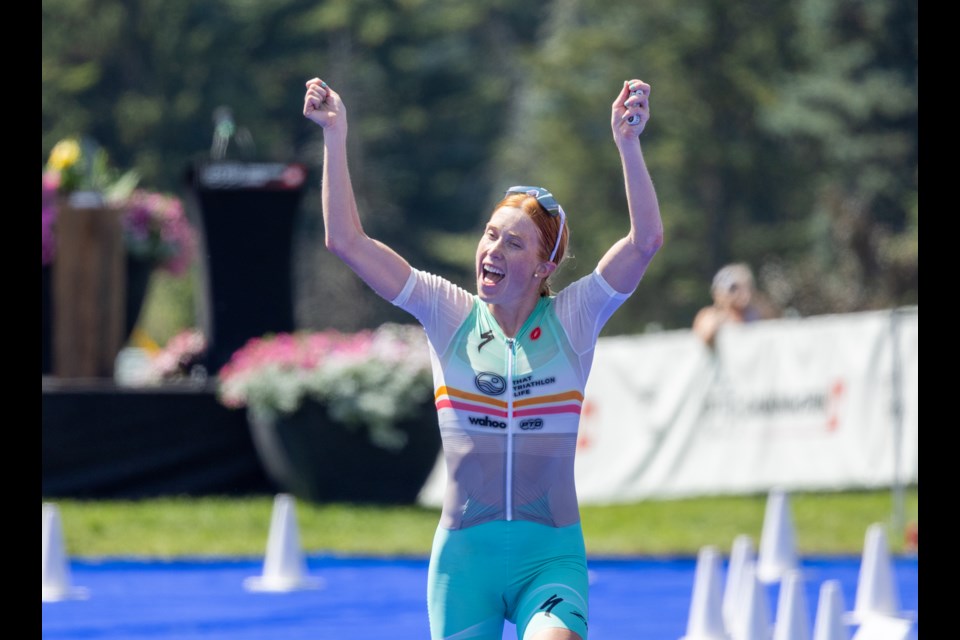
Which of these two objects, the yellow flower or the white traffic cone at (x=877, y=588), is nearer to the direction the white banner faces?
the white traffic cone

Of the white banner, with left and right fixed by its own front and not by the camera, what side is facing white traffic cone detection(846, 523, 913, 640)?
front

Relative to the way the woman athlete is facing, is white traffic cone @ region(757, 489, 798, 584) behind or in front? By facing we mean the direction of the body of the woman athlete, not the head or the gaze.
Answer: behind

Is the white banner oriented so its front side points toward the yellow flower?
no

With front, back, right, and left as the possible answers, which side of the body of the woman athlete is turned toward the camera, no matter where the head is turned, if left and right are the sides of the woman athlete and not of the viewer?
front

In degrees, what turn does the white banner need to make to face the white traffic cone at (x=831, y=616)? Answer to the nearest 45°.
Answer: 0° — it already faces it

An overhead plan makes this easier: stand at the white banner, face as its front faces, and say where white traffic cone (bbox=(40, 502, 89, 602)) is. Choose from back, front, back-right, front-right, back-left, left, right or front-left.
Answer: front-right

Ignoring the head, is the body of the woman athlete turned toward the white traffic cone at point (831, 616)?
no

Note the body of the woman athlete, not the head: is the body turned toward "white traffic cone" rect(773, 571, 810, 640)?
no

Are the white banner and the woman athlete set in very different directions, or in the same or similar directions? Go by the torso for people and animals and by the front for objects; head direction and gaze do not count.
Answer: same or similar directions

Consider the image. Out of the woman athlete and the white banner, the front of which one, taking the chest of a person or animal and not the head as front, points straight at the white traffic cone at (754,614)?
the white banner

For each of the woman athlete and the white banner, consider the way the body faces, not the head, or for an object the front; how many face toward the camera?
2

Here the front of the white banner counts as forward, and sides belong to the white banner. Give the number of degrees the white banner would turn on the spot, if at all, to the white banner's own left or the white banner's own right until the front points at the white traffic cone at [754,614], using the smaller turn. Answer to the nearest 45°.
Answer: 0° — it already faces it

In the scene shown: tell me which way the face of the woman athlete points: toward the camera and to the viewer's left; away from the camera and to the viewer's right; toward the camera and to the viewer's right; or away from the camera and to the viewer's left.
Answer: toward the camera and to the viewer's left

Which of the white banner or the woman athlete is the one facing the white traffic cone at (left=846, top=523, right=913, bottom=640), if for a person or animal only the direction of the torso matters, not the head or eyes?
the white banner

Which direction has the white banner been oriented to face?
toward the camera
